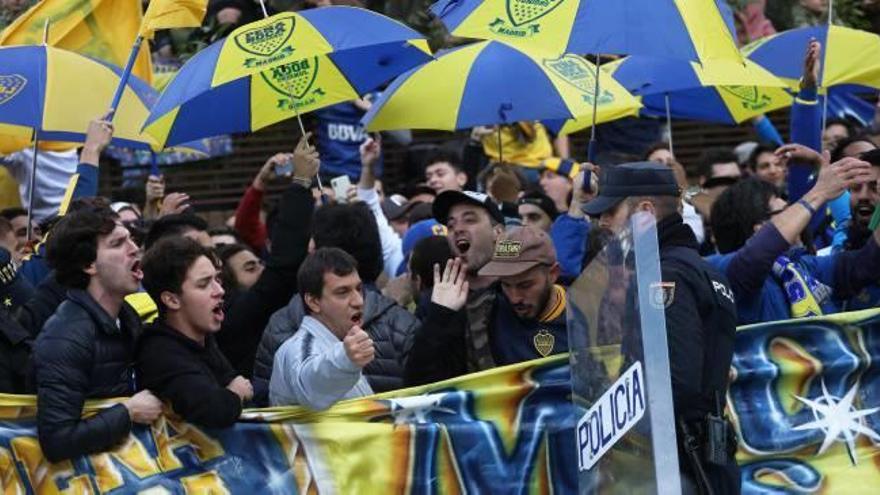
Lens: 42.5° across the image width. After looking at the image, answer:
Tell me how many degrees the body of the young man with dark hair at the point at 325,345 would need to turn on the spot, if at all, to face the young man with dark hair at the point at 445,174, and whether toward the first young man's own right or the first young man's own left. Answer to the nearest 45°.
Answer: approximately 135° to the first young man's own left

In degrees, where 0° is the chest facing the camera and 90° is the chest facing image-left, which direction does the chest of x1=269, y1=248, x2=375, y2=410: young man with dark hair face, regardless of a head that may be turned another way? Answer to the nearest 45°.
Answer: approximately 315°

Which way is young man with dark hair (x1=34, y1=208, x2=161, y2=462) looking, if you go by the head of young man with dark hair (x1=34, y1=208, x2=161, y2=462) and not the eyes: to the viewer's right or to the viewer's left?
to the viewer's right

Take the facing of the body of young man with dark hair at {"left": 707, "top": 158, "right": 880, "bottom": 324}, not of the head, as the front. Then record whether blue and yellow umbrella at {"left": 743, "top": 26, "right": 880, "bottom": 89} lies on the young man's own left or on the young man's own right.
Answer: on the young man's own left

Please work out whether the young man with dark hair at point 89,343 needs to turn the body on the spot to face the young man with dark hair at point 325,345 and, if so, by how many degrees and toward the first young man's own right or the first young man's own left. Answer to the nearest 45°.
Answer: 0° — they already face them
